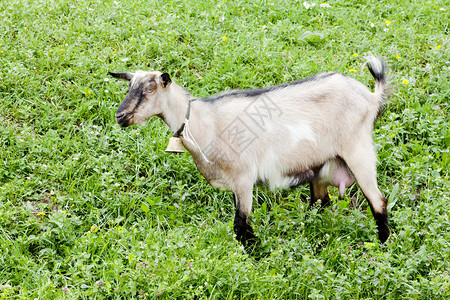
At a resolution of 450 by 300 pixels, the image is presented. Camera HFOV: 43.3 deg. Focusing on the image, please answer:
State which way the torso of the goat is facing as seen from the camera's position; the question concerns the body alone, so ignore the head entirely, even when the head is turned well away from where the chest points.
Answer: to the viewer's left
